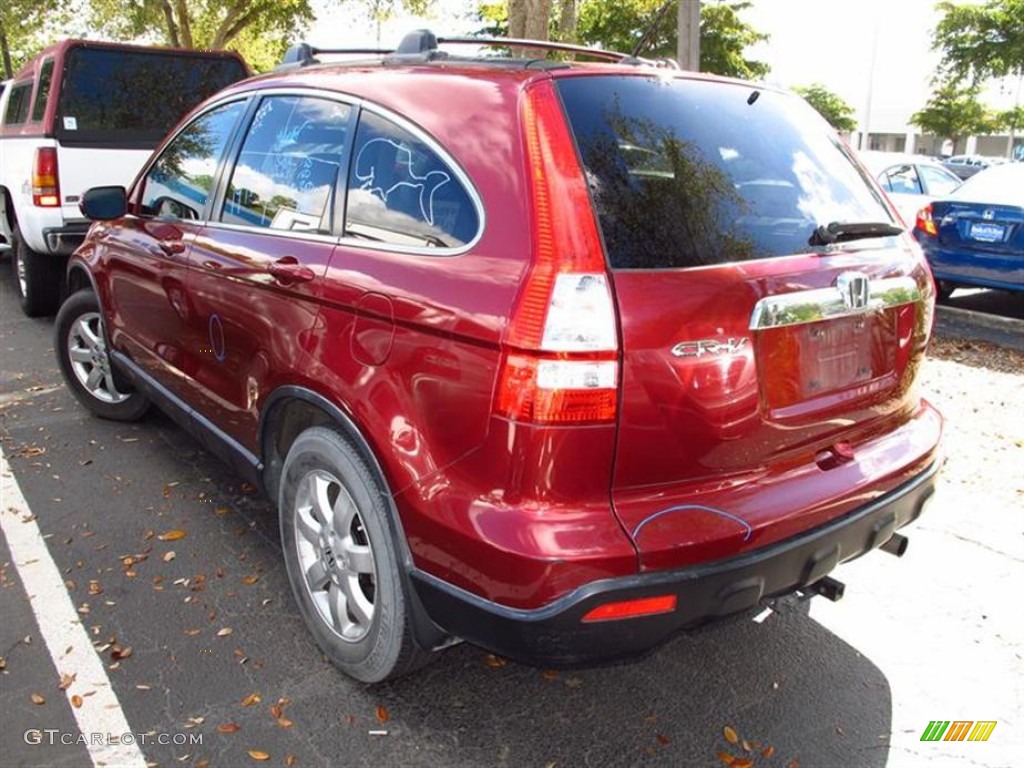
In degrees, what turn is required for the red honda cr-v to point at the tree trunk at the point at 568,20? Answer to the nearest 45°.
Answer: approximately 45° to its right

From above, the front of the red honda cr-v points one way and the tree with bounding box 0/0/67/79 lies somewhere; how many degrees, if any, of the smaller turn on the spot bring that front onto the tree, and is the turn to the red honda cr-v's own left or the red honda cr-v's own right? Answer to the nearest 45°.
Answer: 0° — it already faces it

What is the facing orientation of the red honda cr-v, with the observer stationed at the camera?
facing away from the viewer and to the left of the viewer

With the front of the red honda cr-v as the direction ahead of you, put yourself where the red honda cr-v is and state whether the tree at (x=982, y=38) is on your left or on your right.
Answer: on your right

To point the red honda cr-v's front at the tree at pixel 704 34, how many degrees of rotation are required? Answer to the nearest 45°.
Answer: approximately 45° to its right

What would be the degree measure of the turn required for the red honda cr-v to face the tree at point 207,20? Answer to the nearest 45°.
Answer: approximately 45° to its right

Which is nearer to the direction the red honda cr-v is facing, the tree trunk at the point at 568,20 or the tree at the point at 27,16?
the tree

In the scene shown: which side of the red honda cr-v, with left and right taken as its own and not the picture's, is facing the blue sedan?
right

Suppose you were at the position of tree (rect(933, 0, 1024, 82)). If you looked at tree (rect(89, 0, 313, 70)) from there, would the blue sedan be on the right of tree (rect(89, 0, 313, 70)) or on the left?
left
